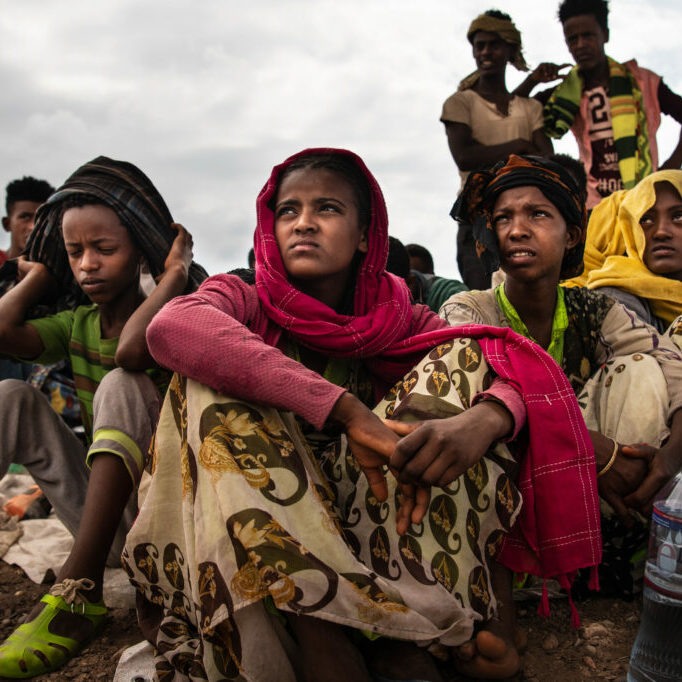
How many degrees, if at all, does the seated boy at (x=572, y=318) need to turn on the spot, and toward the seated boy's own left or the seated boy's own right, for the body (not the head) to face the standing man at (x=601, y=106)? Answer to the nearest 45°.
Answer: approximately 180°

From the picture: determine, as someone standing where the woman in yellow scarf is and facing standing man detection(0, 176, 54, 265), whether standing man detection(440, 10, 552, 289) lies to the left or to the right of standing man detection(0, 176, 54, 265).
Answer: right

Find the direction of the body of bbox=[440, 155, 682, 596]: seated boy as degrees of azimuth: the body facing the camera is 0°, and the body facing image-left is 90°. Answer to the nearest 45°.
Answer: approximately 0°

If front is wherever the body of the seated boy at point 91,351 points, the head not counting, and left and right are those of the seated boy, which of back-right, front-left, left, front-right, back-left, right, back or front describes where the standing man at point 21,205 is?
back-right

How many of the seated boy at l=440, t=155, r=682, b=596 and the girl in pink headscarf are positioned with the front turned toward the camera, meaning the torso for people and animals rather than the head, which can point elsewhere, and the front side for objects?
2

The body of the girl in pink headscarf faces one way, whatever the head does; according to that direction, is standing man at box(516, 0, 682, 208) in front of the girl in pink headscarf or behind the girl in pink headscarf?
behind
